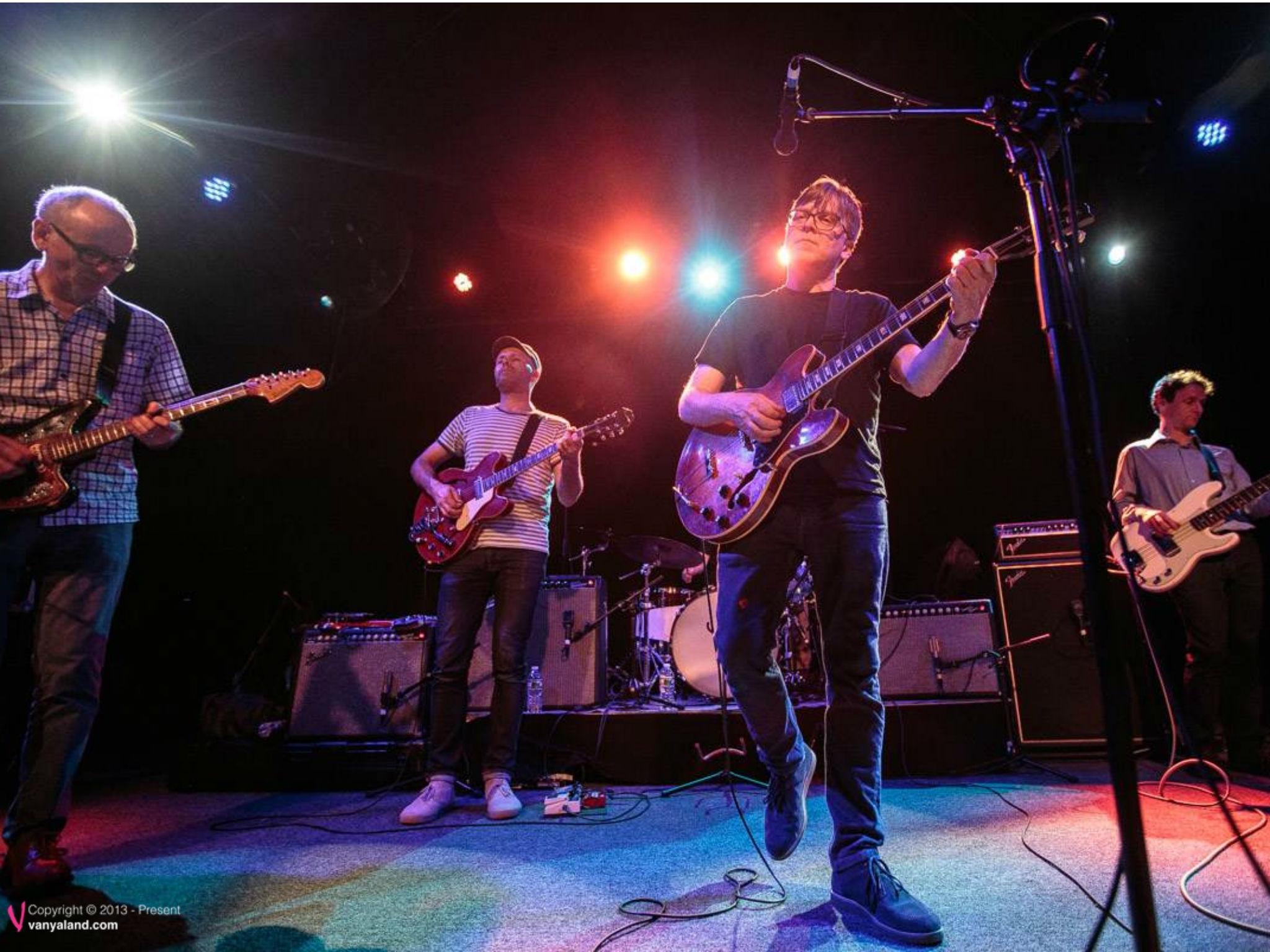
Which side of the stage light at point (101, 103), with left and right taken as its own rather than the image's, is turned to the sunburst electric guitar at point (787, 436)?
front

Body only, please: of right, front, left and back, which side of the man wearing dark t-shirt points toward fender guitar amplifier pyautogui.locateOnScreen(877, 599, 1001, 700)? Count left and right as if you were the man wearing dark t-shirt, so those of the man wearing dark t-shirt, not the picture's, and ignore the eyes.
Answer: back

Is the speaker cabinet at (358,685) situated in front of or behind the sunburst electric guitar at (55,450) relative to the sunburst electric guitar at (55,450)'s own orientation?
behind

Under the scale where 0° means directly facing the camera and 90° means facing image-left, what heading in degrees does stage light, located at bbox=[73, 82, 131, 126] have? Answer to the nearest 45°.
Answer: approximately 0°

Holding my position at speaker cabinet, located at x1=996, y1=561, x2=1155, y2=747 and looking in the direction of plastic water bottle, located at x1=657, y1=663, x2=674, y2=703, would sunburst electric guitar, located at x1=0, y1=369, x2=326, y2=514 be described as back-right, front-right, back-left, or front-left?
front-left

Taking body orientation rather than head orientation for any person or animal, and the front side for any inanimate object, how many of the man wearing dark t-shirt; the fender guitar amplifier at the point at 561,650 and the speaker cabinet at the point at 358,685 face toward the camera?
3

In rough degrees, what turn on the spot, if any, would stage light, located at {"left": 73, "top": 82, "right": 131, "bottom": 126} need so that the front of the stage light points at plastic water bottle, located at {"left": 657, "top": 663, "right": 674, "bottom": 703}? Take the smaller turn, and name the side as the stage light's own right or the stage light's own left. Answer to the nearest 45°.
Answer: approximately 90° to the stage light's own left

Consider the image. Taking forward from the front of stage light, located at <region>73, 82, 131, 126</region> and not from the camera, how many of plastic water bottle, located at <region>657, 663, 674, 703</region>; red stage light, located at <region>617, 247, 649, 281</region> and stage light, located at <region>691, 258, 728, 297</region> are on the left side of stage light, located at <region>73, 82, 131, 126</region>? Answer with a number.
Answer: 3

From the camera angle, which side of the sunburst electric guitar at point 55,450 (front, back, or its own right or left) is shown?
front
